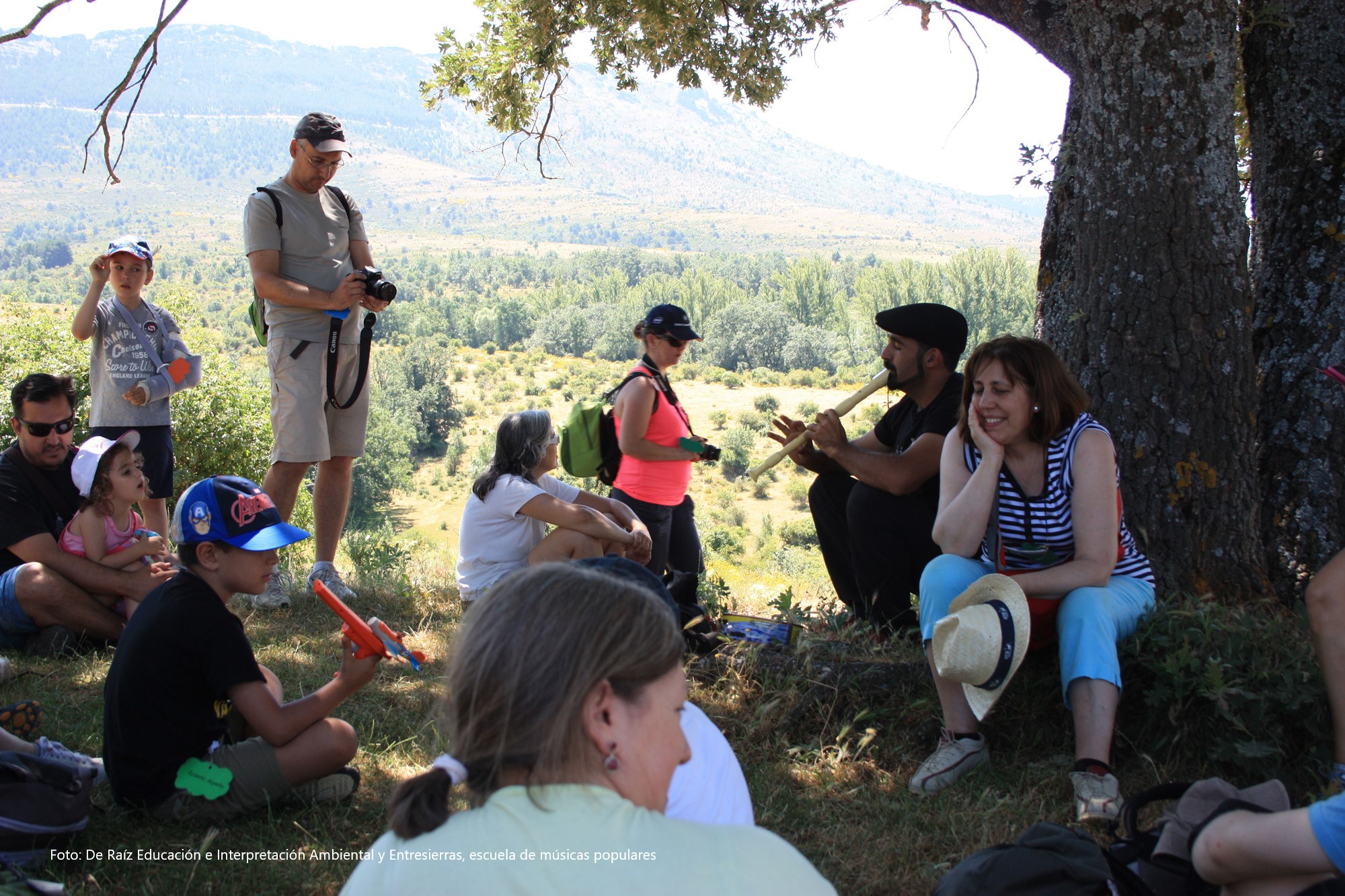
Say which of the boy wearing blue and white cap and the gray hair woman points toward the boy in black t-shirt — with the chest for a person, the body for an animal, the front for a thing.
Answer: the boy wearing blue and white cap

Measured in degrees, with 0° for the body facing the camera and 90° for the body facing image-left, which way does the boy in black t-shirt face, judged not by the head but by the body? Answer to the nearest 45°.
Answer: approximately 270°

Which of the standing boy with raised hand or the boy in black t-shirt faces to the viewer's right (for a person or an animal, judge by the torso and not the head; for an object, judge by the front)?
the boy in black t-shirt

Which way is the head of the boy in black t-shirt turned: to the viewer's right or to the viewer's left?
to the viewer's right

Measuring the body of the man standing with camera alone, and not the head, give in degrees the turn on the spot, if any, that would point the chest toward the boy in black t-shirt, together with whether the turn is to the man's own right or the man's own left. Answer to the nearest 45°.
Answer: approximately 45° to the man's own right

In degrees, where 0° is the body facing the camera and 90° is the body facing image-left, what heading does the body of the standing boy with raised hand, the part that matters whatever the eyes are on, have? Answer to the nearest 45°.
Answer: approximately 0°

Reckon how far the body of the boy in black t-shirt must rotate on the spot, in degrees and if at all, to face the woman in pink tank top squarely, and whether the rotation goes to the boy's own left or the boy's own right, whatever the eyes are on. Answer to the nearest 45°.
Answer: approximately 45° to the boy's own left

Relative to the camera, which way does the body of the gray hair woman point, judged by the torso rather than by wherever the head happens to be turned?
to the viewer's right

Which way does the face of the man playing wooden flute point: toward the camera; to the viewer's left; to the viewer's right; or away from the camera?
to the viewer's left

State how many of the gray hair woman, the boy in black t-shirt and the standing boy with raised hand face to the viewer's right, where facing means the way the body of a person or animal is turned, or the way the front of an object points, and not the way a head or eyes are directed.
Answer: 2

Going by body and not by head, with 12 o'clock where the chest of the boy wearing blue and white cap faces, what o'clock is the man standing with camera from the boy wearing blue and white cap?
The man standing with camera is roughly at 10 o'clock from the boy wearing blue and white cap.
